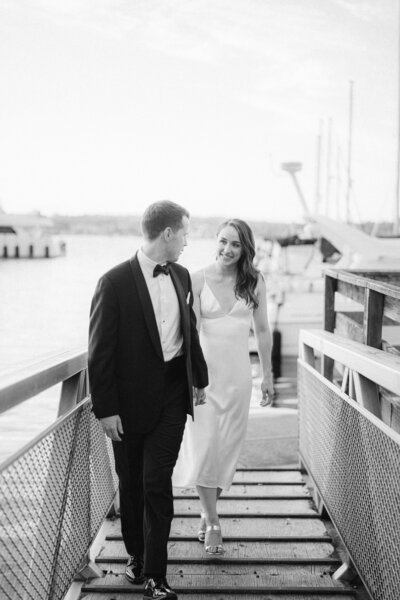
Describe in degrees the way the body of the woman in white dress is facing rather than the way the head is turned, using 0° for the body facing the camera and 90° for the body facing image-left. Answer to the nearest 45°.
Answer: approximately 0°

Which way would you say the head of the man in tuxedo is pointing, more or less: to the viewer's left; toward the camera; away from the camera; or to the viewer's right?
to the viewer's right

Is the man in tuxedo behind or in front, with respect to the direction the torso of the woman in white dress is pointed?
in front

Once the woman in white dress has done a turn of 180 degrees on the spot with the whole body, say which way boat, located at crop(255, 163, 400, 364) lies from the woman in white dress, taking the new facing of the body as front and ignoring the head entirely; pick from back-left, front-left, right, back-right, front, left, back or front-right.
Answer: front
